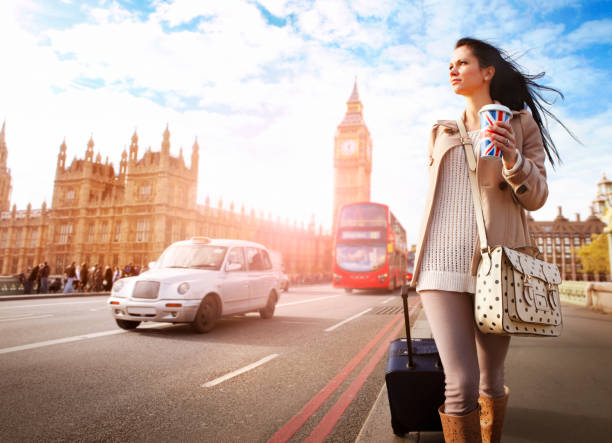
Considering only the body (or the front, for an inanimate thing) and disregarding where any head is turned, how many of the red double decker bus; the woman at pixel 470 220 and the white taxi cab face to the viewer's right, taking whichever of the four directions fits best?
0

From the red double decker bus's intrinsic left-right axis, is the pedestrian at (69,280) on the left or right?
on its right

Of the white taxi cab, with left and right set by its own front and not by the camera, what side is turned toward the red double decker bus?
back

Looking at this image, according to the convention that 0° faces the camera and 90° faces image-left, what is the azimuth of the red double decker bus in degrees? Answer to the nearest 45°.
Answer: approximately 0°

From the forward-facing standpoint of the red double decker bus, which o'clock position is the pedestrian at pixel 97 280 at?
The pedestrian is roughly at 3 o'clock from the red double decker bus.

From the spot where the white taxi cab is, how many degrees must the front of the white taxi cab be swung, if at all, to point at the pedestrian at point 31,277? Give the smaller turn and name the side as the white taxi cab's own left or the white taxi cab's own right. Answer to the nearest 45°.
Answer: approximately 90° to the white taxi cab's own right

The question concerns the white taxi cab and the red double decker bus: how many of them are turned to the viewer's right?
0

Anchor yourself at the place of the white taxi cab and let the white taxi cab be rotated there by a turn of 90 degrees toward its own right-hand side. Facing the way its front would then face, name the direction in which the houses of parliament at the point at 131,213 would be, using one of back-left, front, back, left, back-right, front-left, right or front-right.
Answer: front-right

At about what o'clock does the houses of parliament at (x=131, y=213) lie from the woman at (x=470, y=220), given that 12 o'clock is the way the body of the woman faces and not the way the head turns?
The houses of parliament is roughly at 3 o'clock from the woman.

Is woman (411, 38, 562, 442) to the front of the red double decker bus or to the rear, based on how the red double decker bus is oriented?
to the front

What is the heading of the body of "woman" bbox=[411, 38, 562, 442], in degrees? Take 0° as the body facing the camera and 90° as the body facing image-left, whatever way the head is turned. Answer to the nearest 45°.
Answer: approximately 45°
